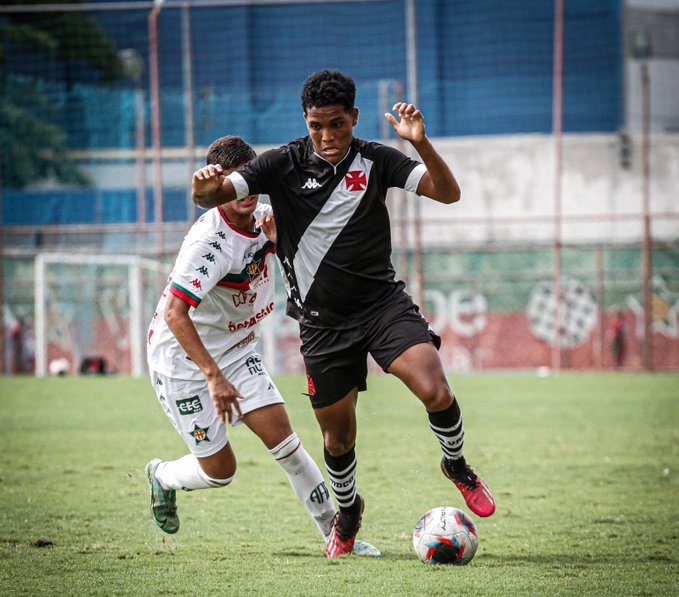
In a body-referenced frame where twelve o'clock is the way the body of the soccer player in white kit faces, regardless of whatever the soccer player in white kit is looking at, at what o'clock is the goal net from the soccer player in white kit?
The goal net is roughly at 7 o'clock from the soccer player in white kit.

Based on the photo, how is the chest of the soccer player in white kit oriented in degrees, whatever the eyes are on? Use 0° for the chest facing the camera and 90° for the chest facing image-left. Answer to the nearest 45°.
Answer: approximately 315°

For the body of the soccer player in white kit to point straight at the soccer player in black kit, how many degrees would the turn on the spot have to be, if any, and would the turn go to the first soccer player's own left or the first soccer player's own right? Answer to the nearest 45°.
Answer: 0° — they already face them

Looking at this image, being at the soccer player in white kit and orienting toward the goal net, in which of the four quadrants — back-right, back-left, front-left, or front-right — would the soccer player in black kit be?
back-right

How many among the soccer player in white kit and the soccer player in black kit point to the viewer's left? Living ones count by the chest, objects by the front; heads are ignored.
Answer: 0

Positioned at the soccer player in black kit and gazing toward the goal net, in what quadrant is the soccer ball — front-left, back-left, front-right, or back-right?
back-right

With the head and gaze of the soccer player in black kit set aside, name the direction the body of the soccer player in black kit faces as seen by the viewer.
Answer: toward the camera
